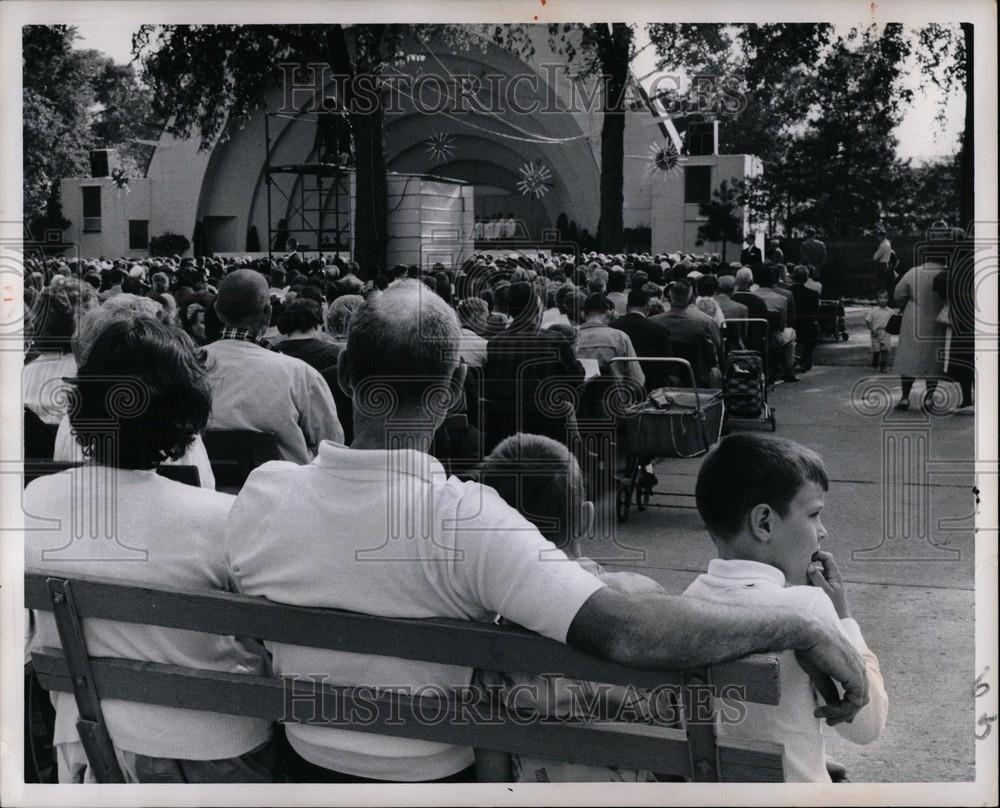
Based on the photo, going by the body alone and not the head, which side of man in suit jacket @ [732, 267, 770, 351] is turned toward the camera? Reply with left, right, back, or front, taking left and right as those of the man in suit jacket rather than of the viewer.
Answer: back

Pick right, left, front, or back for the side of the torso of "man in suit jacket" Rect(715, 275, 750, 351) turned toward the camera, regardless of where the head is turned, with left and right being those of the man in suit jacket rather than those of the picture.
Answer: back

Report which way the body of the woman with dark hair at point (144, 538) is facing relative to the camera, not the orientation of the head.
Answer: away from the camera

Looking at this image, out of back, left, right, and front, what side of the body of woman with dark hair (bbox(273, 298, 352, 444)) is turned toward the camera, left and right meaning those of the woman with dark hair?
back

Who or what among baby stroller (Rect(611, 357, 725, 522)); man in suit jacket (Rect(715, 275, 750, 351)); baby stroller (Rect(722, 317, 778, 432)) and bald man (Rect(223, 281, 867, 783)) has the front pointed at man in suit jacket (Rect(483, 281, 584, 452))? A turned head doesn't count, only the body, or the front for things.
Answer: the bald man

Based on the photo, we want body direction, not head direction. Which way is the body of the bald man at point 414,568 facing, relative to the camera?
away from the camera

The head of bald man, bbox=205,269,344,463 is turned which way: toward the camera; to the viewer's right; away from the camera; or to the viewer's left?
away from the camera

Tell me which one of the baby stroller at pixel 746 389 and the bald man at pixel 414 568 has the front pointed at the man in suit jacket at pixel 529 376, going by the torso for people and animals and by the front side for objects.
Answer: the bald man

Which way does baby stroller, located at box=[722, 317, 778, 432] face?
away from the camera

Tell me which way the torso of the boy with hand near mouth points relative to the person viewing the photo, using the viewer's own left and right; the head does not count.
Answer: facing away from the viewer and to the right of the viewer

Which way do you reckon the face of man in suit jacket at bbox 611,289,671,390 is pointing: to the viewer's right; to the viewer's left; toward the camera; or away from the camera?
away from the camera

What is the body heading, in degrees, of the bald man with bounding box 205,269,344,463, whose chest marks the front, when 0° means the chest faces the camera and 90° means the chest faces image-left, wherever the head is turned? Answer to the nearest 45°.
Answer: approximately 180°

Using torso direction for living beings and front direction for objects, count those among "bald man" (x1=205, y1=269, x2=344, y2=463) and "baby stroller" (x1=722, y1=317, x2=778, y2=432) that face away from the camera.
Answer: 2

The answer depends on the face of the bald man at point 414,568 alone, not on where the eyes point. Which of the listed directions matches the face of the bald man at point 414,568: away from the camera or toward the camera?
away from the camera
